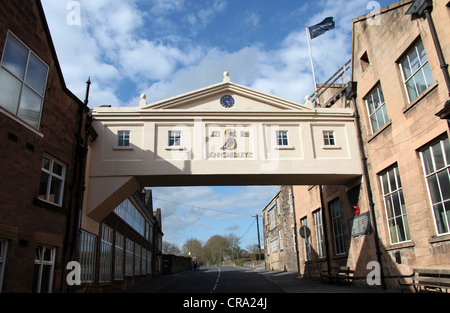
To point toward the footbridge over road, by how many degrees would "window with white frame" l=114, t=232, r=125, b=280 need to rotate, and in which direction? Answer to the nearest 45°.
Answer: approximately 45° to its right

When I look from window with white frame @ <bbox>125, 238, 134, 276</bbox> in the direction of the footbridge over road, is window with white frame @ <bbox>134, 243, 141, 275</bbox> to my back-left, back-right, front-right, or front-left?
back-left

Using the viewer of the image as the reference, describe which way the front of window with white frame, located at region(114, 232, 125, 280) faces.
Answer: facing to the right of the viewer

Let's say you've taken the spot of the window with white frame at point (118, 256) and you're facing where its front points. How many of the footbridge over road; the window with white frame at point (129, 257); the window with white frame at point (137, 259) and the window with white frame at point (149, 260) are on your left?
3

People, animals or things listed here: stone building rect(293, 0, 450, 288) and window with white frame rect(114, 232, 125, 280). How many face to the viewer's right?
1

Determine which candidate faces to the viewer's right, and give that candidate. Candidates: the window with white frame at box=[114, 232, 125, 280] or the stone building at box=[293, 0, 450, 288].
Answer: the window with white frame

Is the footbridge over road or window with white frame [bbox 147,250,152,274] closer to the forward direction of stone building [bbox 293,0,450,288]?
the footbridge over road

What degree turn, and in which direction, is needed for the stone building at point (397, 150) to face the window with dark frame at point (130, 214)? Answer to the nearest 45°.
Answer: approximately 45° to its right

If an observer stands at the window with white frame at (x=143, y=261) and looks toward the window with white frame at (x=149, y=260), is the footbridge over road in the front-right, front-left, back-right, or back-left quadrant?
back-right

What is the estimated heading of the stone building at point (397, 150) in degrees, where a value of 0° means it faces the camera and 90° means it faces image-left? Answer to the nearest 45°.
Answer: approximately 45°

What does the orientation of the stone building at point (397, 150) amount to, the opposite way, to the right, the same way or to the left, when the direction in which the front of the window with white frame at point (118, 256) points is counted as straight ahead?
the opposite way

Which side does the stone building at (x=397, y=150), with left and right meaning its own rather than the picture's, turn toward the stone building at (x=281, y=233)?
right

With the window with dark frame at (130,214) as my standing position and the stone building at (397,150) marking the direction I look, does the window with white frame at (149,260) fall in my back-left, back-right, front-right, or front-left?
back-left
